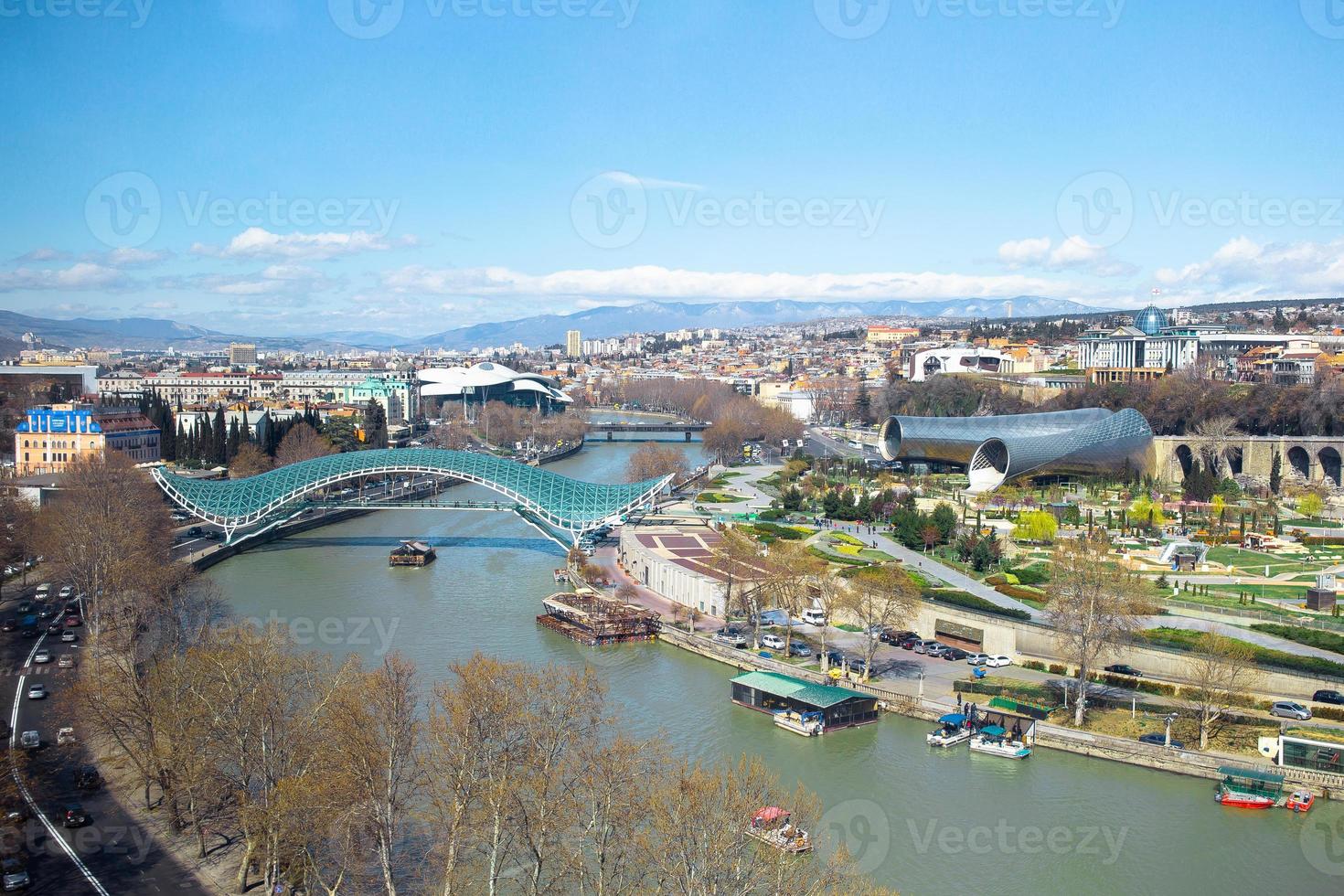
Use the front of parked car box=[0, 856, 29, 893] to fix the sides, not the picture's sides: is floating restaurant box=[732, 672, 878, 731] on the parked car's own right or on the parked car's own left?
on the parked car's own left

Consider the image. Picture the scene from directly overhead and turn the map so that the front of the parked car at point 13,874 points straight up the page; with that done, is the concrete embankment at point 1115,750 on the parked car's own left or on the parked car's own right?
on the parked car's own left

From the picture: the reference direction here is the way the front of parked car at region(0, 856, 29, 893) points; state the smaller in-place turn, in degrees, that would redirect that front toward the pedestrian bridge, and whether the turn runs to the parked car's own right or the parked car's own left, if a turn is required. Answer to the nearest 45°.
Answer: approximately 135° to the parked car's own left

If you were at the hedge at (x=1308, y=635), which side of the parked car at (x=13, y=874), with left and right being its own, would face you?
left

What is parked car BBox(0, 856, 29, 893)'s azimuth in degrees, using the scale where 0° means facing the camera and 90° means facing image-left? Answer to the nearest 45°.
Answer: approximately 0°

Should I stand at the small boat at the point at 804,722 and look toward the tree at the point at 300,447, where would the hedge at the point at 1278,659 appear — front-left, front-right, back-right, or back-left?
back-right

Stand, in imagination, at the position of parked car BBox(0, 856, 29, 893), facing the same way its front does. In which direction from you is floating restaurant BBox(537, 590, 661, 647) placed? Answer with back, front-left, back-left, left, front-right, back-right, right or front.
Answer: back-left
